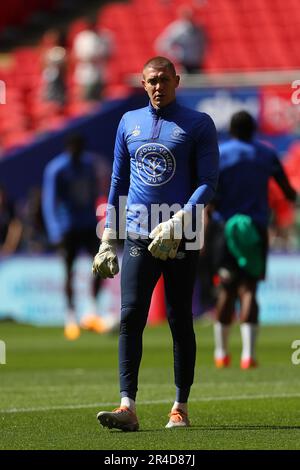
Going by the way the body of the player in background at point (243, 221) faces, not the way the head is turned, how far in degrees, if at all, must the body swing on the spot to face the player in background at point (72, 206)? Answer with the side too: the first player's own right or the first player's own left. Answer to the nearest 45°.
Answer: approximately 45° to the first player's own left

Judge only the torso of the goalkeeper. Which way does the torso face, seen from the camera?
toward the camera

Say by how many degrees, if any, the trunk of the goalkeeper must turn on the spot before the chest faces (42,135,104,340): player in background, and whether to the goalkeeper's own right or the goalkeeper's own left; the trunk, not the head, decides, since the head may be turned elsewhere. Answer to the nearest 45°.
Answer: approximately 180°

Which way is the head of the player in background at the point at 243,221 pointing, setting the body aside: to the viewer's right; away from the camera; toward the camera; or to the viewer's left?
away from the camera

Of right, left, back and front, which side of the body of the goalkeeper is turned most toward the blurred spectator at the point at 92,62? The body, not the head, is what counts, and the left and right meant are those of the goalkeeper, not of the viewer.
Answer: back

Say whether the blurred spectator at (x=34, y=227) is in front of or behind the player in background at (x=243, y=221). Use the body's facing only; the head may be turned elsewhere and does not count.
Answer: in front

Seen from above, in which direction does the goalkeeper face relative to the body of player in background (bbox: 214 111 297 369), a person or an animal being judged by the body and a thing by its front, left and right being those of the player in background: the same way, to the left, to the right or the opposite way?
the opposite way

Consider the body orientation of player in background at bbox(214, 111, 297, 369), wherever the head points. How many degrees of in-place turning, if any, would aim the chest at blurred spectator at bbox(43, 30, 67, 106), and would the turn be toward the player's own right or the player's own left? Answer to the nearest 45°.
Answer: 0° — they already face them

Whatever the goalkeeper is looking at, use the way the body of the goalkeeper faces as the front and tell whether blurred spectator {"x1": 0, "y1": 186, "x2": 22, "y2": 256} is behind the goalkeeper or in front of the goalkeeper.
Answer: behind

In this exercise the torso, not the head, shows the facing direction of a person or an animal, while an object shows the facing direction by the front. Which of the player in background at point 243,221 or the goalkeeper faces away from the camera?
the player in background

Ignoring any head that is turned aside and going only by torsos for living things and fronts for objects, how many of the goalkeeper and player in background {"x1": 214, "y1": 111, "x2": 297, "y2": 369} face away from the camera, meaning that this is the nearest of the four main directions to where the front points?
1

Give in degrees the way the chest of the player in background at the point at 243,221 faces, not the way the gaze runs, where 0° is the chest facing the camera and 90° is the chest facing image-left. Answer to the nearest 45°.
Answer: approximately 180°

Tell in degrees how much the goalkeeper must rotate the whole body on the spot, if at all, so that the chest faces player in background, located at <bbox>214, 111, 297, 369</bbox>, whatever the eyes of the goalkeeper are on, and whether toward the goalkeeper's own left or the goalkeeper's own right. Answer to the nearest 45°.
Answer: approximately 180°

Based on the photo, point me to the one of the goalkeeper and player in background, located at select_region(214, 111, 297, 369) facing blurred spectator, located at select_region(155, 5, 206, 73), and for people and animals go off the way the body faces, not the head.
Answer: the player in background
